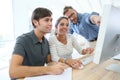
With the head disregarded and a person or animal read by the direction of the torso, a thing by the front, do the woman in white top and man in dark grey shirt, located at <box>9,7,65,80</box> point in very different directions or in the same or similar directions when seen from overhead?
same or similar directions

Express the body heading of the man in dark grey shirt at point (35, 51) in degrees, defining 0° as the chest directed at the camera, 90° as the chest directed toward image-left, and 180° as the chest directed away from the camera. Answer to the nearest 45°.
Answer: approximately 315°

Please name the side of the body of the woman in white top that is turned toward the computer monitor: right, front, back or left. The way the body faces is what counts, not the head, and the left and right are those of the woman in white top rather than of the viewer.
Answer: front

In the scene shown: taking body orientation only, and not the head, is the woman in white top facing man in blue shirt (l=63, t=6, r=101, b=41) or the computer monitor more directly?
the computer monitor

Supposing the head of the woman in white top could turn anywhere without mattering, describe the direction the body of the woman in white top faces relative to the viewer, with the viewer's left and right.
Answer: facing the viewer and to the right of the viewer

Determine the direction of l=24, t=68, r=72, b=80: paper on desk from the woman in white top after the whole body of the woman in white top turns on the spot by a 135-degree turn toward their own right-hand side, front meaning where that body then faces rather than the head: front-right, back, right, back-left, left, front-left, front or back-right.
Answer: left

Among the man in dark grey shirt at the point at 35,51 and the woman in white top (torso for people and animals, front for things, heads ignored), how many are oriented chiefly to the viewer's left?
0

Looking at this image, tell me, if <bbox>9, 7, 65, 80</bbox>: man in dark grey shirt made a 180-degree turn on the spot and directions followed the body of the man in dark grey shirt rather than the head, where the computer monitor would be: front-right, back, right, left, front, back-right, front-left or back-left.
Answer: back

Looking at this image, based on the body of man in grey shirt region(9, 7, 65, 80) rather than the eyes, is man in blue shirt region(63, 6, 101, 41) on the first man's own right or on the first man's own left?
on the first man's own left
